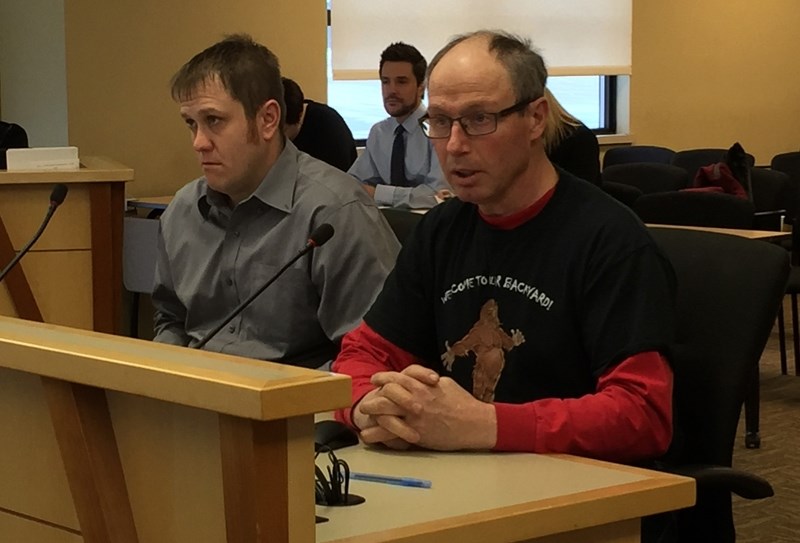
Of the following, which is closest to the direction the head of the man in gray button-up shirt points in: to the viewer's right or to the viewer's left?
to the viewer's left

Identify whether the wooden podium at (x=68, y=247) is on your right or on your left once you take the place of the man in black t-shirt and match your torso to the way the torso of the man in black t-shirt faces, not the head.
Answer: on your right

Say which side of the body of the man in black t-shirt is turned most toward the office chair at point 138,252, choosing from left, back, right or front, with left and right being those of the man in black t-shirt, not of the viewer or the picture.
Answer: right

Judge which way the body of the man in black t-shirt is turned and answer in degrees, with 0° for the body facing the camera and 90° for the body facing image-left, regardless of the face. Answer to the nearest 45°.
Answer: approximately 45°

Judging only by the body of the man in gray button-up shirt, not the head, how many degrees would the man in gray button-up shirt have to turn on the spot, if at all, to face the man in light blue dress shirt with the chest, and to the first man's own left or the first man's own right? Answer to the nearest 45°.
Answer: approximately 135° to the first man's own right

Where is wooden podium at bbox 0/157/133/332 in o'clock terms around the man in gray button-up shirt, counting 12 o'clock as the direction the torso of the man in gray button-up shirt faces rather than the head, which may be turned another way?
The wooden podium is roughly at 4 o'clock from the man in gray button-up shirt.

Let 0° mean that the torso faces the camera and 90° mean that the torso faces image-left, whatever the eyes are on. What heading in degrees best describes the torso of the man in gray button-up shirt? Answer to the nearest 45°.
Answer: approximately 45°
